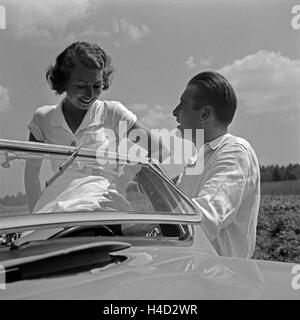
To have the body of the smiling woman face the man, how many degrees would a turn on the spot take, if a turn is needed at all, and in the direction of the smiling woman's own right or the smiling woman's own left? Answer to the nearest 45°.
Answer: approximately 45° to the smiling woman's own left

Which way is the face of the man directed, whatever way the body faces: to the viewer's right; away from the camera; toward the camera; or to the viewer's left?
to the viewer's left

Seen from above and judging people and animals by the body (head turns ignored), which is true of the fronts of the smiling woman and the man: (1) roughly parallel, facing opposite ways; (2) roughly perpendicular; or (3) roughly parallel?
roughly perpendicular

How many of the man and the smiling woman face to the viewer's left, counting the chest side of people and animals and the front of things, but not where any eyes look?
1

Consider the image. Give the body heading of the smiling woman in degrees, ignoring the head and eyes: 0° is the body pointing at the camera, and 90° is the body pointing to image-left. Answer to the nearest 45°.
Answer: approximately 0°

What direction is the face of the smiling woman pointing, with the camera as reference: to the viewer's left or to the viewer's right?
to the viewer's right

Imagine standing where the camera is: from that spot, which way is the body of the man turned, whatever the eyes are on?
to the viewer's left
